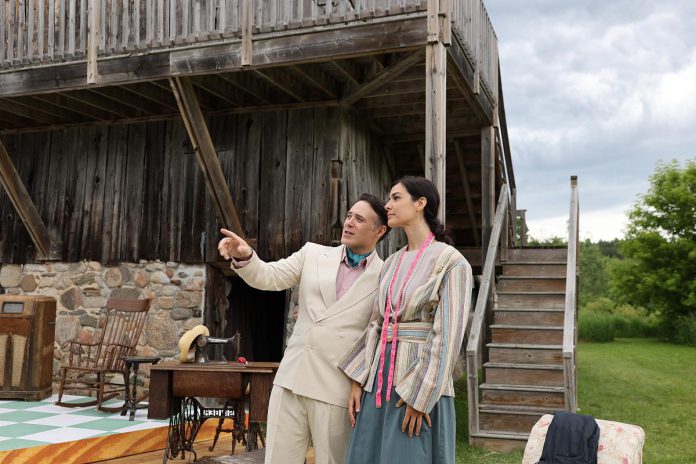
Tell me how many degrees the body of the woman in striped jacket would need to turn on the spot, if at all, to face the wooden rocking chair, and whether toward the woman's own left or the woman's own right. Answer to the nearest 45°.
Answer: approximately 90° to the woman's own right

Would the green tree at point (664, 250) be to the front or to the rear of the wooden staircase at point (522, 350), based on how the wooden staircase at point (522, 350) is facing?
to the rear

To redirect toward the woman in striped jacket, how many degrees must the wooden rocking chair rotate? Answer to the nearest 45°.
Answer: approximately 45° to its left

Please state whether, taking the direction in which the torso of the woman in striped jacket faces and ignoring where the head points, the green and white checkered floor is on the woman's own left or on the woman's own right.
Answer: on the woman's own right

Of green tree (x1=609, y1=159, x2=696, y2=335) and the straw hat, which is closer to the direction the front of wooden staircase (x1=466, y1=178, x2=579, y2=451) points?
the straw hat

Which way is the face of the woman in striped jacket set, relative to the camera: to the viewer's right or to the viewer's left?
to the viewer's left

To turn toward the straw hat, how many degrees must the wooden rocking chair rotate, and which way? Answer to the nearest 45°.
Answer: approximately 45° to its left
